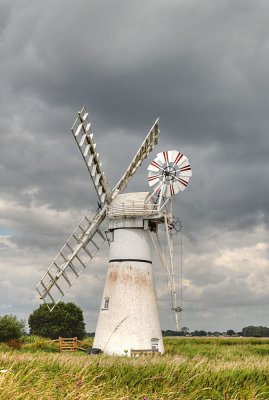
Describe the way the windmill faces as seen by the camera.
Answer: facing away from the viewer and to the left of the viewer
